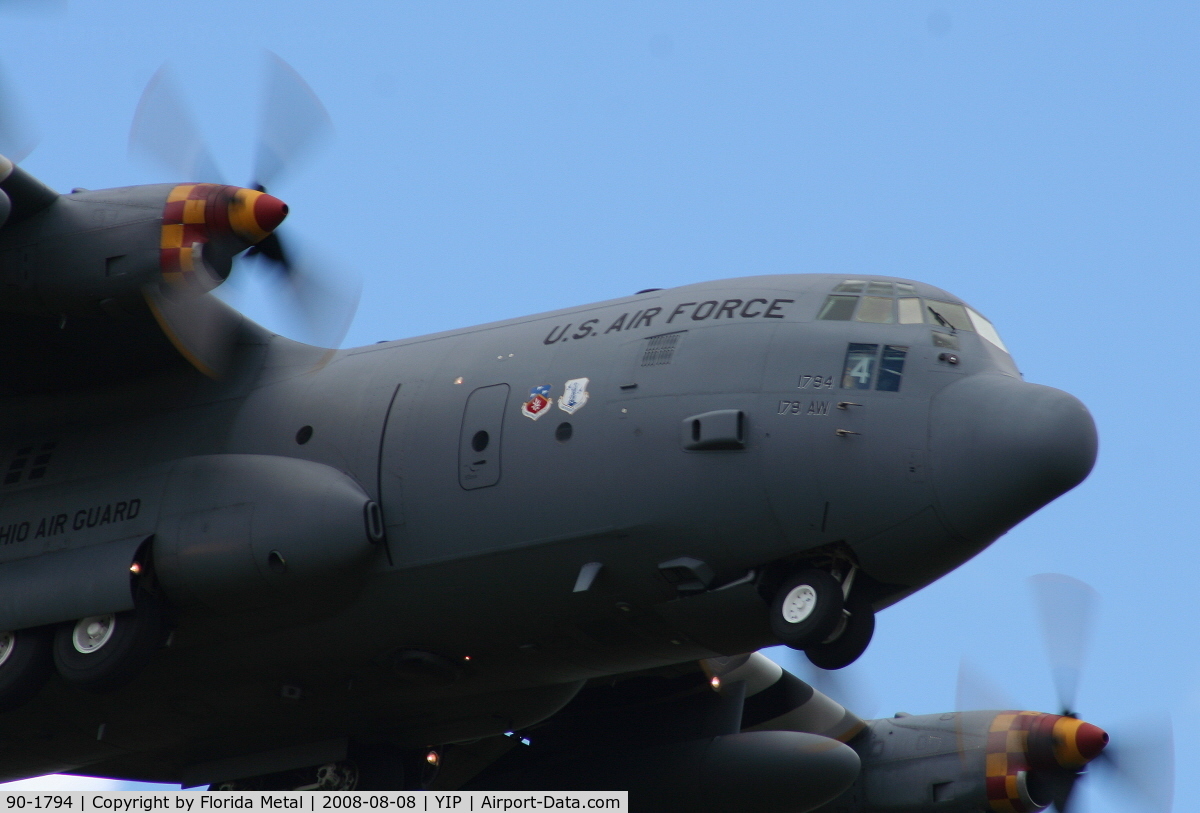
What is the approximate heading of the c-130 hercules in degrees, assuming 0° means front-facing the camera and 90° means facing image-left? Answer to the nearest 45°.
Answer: approximately 315°
